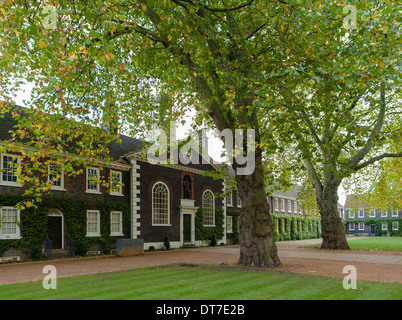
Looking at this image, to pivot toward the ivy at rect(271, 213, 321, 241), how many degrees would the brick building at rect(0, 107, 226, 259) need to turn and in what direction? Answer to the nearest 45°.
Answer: approximately 90° to its left

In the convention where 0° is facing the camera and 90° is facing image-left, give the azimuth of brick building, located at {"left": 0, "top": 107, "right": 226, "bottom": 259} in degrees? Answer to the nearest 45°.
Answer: approximately 315°

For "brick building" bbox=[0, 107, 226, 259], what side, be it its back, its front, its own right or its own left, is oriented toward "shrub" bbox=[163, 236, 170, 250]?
left

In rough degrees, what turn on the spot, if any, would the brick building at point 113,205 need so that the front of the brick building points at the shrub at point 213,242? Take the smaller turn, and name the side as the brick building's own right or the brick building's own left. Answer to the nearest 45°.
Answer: approximately 90° to the brick building's own left
